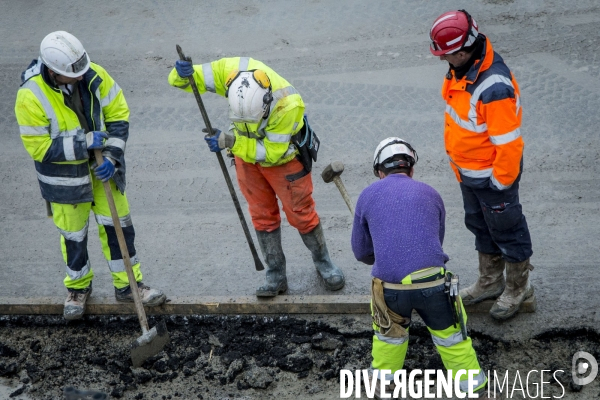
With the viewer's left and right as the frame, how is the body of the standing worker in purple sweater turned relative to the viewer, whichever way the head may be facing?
facing away from the viewer

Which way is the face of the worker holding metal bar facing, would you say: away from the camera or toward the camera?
toward the camera

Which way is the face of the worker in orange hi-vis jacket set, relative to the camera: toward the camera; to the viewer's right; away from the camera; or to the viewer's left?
to the viewer's left

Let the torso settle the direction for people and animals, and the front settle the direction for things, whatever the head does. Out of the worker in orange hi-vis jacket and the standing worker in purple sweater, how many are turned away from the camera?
1

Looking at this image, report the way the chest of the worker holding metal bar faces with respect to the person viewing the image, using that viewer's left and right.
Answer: facing the viewer and to the left of the viewer

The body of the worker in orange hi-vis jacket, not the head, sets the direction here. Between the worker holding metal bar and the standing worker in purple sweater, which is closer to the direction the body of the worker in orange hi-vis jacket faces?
the standing worker in purple sweater

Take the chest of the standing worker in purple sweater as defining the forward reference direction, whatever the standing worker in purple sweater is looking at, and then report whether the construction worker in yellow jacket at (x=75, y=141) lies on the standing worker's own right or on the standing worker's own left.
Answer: on the standing worker's own left

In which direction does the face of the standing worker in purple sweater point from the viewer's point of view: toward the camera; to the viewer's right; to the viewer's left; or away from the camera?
away from the camera

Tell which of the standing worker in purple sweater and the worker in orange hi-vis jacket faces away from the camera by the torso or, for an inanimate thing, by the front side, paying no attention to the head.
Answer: the standing worker in purple sweater

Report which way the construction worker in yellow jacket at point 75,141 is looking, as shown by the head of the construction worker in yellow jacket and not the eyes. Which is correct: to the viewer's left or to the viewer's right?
to the viewer's right

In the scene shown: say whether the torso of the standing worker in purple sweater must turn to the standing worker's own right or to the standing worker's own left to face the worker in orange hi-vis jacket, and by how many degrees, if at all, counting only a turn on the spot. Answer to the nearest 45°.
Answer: approximately 45° to the standing worker's own right
